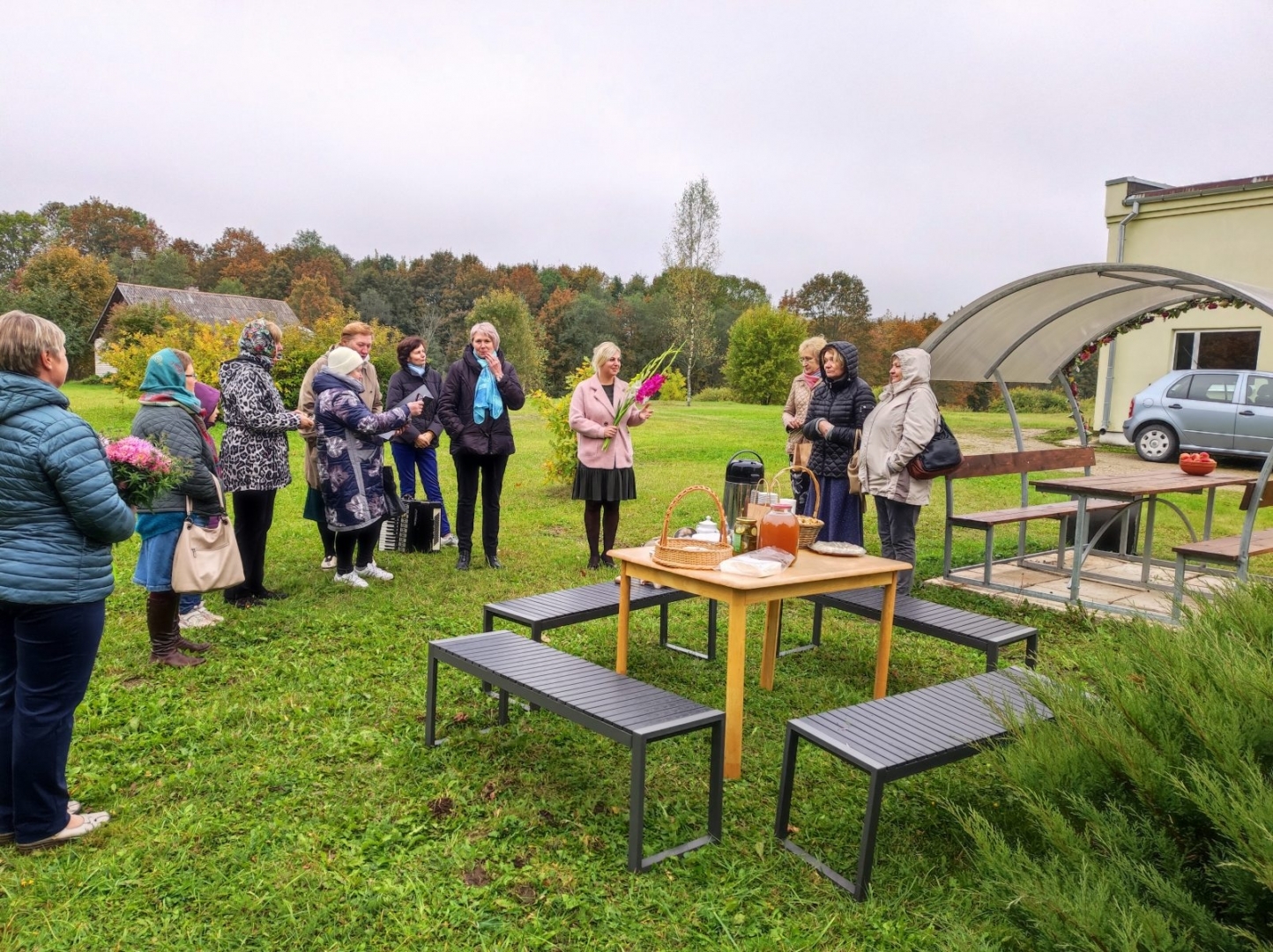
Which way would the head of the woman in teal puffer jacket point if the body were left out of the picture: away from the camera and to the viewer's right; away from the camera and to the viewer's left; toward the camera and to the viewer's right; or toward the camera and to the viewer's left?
away from the camera and to the viewer's right

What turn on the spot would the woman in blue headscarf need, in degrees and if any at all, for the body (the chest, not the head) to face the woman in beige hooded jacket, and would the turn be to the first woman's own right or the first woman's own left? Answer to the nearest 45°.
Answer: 0° — they already face them

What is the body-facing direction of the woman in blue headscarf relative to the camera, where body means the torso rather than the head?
to the viewer's right

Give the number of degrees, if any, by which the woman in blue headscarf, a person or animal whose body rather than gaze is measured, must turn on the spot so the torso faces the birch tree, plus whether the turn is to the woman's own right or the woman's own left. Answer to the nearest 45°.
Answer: approximately 45° to the woman's own left

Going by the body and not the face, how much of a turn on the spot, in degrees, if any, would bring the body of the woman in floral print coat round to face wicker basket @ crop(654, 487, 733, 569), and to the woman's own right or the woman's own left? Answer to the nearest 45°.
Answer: approximately 45° to the woman's own right

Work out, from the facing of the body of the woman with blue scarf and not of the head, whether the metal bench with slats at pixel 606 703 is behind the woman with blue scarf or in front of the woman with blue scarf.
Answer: in front

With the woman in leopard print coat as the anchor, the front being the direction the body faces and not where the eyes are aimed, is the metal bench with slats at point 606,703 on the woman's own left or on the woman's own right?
on the woman's own right

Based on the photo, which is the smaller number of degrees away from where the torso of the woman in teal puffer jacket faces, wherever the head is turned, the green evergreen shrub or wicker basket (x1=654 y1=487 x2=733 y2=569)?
the wicker basket

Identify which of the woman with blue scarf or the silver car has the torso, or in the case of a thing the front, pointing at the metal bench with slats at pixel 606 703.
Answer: the woman with blue scarf
